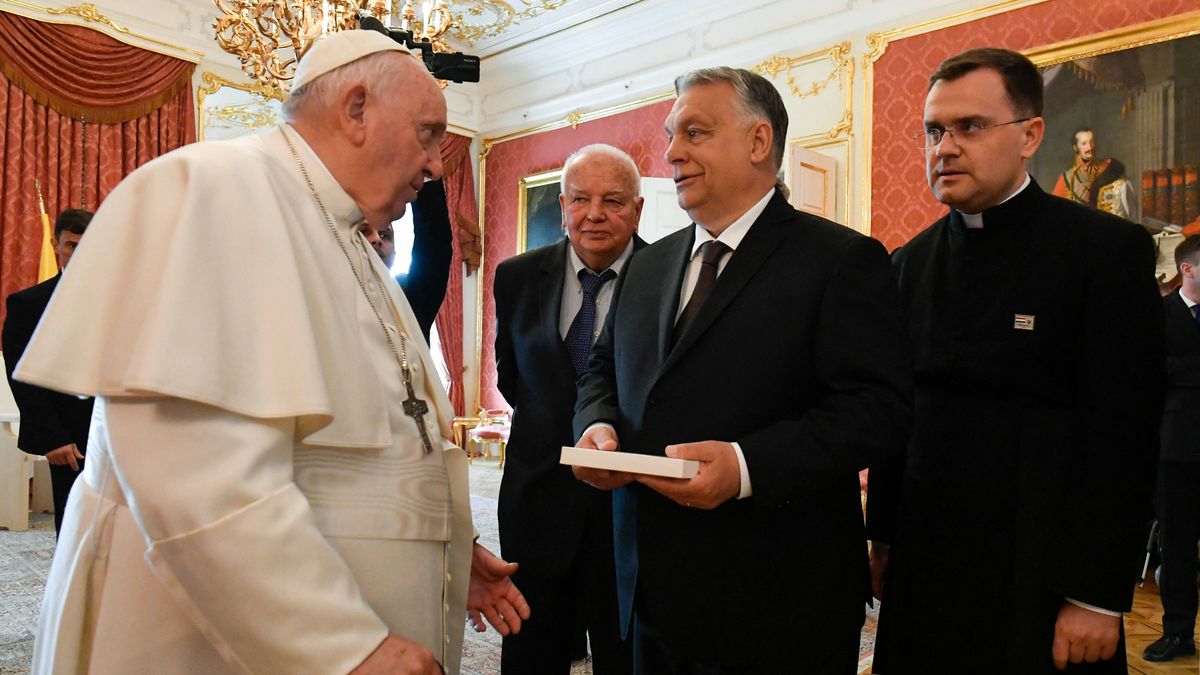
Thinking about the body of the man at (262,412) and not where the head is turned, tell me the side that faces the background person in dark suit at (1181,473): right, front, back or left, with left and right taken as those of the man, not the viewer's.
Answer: front

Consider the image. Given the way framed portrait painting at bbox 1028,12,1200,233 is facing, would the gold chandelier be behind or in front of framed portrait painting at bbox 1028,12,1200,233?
in front

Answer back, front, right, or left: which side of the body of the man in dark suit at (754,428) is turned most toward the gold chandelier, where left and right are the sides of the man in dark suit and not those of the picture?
right

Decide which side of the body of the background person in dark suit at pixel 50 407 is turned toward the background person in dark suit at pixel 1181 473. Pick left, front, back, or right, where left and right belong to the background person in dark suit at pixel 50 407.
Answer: front

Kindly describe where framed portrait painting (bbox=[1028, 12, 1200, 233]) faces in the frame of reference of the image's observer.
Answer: facing the viewer and to the left of the viewer

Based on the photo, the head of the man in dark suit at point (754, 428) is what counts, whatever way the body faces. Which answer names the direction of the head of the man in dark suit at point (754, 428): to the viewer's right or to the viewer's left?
to the viewer's left

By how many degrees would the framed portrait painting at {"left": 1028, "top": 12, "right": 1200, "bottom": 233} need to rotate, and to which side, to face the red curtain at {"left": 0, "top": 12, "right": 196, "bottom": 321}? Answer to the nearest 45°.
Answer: approximately 45° to its right

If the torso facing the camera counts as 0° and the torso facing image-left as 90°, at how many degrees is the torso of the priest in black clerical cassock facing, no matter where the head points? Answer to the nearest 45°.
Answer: approximately 45°

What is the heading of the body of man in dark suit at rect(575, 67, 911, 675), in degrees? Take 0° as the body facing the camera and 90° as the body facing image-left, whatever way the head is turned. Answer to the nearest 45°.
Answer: approximately 45°

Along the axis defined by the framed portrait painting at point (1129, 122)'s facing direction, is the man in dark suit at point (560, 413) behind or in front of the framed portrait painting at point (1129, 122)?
in front
